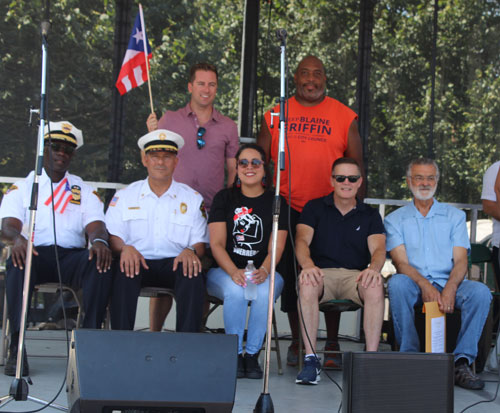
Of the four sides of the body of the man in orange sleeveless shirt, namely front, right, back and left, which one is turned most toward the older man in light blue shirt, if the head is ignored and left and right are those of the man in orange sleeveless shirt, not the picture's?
left

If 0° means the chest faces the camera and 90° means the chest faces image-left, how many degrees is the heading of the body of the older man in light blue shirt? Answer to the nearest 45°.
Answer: approximately 0°

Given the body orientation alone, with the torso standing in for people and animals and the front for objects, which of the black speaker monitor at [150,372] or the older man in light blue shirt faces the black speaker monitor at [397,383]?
the older man in light blue shirt

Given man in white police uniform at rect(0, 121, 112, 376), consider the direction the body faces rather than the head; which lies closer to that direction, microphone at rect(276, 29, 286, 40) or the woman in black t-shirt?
the microphone

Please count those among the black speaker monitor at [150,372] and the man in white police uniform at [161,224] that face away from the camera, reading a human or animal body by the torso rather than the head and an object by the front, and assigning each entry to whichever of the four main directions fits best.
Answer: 1

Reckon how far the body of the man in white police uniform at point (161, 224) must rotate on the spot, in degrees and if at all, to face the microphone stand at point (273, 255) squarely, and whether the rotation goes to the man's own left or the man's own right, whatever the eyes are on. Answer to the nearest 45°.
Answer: approximately 45° to the man's own left

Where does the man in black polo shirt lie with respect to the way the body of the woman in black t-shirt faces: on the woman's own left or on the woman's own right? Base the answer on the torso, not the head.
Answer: on the woman's own left

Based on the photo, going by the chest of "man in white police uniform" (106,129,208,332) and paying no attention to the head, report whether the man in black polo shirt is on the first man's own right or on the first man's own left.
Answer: on the first man's own left
